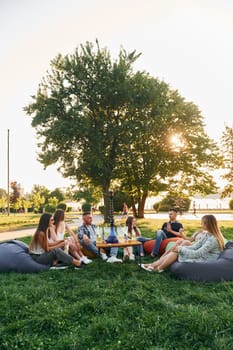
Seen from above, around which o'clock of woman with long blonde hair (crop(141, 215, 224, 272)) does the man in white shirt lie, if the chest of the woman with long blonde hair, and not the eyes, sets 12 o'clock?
The man in white shirt is roughly at 1 o'clock from the woman with long blonde hair.

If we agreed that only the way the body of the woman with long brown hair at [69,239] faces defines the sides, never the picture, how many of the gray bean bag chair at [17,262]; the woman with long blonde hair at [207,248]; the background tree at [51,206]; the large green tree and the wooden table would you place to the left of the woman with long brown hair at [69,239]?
2

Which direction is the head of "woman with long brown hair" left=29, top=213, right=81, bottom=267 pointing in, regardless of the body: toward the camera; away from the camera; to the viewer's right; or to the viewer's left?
to the viewer's right

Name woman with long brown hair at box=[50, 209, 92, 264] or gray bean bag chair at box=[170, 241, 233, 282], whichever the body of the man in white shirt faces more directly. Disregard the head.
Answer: the gray bean bag chair

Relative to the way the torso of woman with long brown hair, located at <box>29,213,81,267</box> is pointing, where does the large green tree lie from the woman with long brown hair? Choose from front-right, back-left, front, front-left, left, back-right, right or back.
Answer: left

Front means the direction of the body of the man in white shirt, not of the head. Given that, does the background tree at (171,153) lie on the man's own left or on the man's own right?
on the man's own left

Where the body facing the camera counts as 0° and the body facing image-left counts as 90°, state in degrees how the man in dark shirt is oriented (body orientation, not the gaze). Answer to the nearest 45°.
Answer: approximately 45°

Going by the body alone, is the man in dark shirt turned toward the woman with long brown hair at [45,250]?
yes

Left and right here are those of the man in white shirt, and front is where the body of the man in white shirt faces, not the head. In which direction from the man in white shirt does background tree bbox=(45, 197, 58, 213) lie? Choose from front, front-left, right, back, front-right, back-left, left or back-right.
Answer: back-left

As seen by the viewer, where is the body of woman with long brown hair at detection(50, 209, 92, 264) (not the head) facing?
to the viewer's right

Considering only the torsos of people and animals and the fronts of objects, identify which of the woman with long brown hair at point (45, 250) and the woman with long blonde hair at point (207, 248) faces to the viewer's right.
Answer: the woman with long brown hair at point (45, 250)

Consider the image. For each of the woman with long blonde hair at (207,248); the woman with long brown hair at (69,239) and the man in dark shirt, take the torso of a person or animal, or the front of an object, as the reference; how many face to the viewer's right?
1

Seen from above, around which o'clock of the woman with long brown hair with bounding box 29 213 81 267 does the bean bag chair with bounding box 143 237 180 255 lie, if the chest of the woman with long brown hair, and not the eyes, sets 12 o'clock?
The bean bag chair is roughly at 11 o'clock from the woman with long brown hair.

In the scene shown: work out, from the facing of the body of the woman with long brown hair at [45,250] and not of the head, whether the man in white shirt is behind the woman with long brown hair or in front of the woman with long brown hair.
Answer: in front

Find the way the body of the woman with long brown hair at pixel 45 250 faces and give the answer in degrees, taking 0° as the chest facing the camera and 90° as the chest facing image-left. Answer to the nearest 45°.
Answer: approximately 270°
